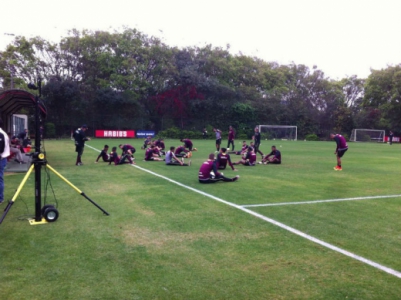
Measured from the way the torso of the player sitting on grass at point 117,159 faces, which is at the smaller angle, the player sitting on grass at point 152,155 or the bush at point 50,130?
the player sitting on grass

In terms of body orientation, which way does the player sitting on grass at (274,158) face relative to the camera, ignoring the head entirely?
to the viewer's left

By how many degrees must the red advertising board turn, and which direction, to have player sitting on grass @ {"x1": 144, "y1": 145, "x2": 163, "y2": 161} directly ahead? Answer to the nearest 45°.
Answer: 0° — it already faces them

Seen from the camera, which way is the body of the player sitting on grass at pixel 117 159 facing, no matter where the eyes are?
to the viewer's right
